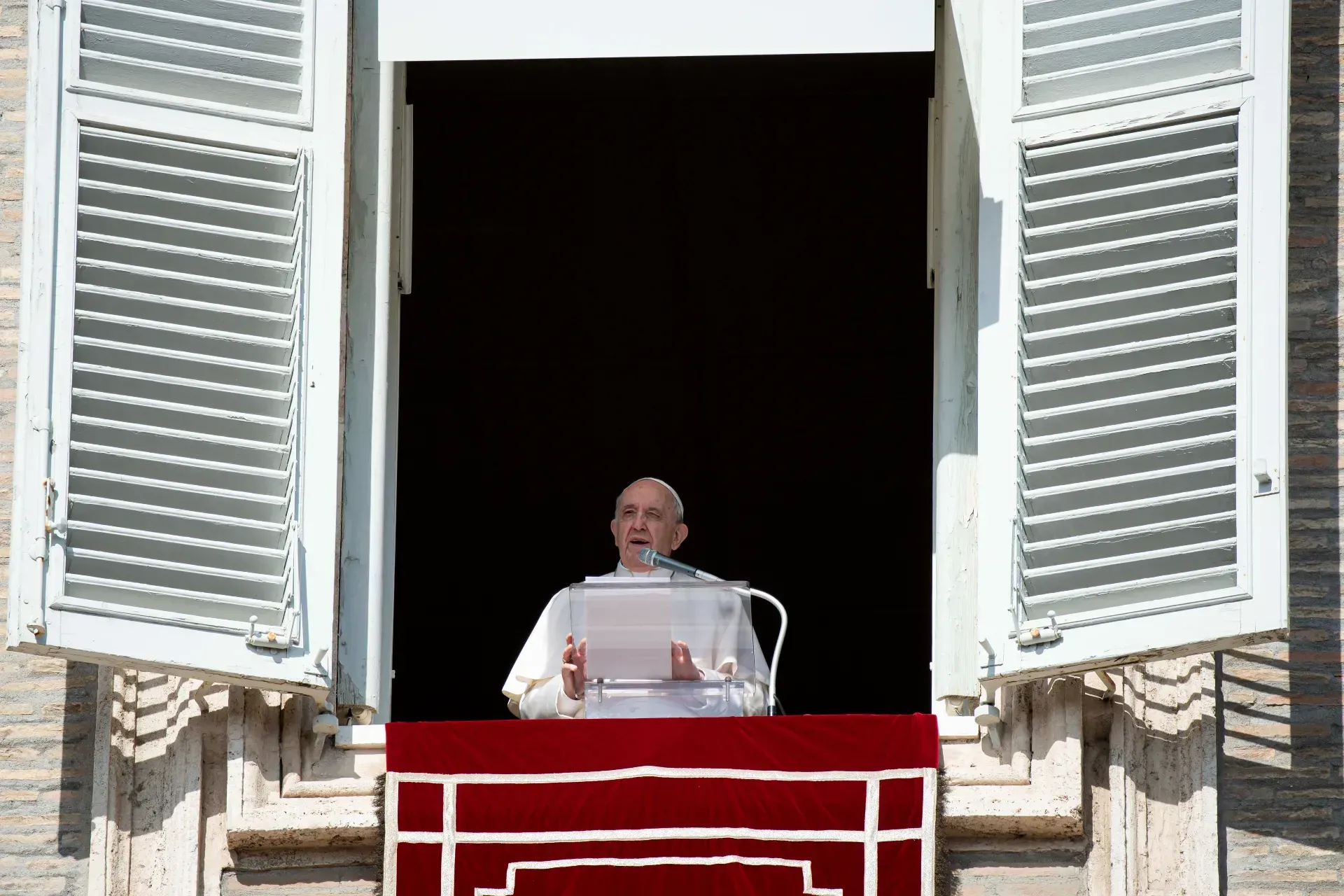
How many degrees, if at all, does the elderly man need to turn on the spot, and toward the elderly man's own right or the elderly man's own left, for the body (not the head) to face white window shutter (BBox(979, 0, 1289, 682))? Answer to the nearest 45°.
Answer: approximately 45° to the elderly man's own left

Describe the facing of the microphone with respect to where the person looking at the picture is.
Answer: facing to the left of the viewer

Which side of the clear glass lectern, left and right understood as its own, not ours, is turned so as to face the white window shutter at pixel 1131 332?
left

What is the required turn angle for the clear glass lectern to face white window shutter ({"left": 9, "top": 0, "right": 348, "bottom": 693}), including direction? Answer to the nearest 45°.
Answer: approximately 90° to its right

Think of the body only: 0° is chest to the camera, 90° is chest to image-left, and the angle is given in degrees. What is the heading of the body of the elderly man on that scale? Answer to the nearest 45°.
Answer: approximately 0°
